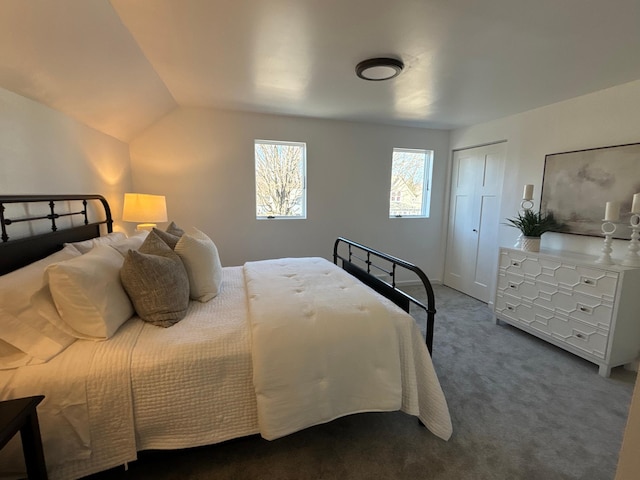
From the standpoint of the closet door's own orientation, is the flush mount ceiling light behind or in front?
in front

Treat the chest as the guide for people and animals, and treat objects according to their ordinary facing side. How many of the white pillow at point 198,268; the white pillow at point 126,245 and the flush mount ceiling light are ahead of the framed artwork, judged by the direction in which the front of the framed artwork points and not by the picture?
3

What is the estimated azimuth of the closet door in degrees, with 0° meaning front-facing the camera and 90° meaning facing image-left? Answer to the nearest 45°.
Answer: approximately 45°

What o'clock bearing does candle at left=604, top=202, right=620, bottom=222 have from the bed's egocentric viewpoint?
The candle is roughly at 12 o'clock from the bed.

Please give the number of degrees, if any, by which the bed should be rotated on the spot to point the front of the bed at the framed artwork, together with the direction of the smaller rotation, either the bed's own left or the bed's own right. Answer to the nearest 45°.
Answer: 0° — it already faces it

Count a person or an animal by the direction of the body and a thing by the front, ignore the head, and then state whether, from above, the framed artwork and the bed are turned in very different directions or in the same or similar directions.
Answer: very different directions

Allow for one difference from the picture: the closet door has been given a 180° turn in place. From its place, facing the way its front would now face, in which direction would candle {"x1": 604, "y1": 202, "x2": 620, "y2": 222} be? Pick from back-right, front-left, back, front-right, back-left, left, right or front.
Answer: right

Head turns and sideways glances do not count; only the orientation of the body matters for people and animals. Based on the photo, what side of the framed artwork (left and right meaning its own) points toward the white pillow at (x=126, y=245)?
front

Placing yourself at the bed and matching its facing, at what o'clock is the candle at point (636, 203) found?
The candle is roughly at 12 o'clock from the bed.

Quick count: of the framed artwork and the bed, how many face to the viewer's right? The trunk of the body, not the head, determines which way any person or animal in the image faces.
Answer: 1

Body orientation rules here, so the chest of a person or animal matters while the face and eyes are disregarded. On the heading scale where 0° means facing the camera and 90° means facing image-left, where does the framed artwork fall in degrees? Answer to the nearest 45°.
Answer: approximately 45°

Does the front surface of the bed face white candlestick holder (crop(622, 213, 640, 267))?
yes

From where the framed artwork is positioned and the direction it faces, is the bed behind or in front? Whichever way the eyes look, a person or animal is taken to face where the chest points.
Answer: in front

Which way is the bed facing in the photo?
to the viewer's right

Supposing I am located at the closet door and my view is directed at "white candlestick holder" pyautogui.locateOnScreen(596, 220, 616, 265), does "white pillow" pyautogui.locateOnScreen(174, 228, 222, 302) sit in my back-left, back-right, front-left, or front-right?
front-right
